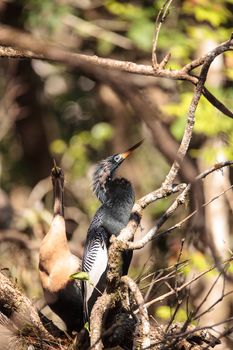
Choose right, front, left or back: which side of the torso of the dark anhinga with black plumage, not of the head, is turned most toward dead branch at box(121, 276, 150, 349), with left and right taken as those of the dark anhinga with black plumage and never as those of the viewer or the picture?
right
